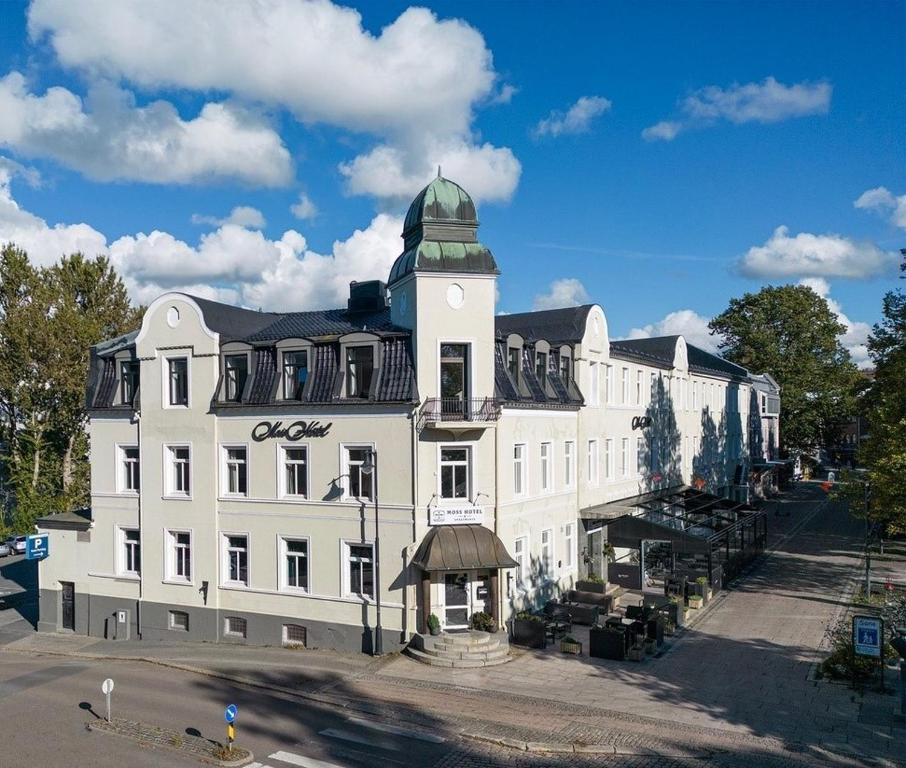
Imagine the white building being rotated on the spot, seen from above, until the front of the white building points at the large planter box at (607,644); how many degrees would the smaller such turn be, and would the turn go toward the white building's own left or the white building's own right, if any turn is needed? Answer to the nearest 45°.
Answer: approximately 45° to the white building's own left

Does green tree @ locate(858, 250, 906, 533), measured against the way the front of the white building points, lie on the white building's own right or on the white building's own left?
on the white building's own left

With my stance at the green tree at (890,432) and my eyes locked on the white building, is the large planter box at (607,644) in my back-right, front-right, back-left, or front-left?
front-left

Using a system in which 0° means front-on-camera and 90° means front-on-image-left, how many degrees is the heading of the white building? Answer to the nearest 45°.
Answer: approximately 0°

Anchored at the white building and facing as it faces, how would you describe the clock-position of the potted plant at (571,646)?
The potted plant is roughly at 10 o'clock from the white building.
